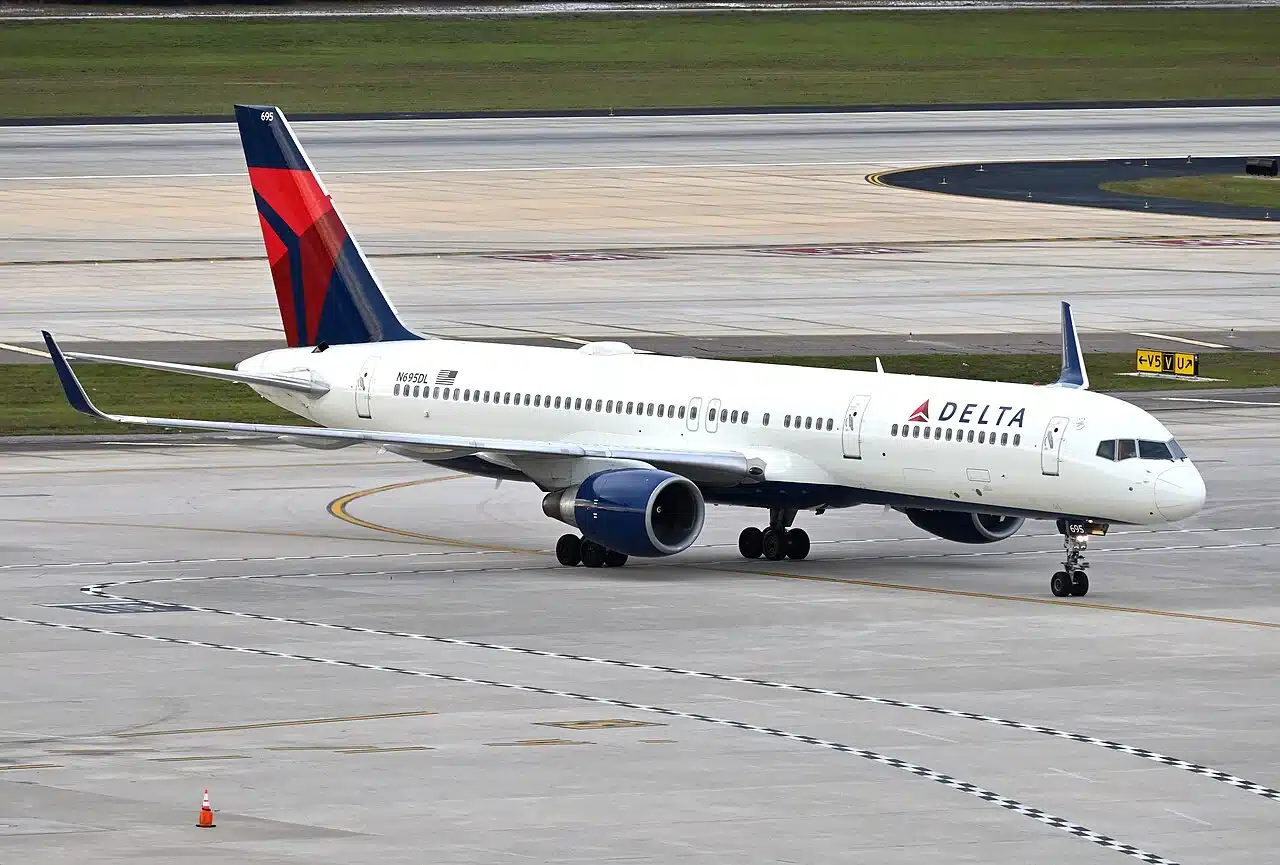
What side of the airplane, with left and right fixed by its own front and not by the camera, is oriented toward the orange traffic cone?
right

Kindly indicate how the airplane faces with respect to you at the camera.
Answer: facing the viewer and to the right of the viewer
